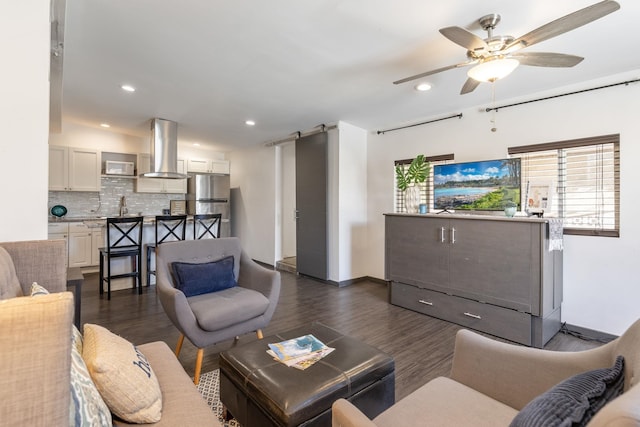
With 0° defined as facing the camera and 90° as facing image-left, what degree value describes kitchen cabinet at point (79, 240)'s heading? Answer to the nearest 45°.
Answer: approximately 0°

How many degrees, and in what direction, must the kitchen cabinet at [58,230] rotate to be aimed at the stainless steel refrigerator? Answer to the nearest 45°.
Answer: approximately 90° to its left

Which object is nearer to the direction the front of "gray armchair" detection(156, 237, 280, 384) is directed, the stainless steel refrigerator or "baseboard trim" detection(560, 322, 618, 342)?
the baseboard trim

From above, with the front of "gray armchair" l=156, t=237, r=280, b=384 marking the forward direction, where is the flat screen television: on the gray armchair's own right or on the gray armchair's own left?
on the gray armchair's own left

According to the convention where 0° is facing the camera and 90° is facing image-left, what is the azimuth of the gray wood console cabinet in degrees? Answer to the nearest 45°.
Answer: approximately 45°
